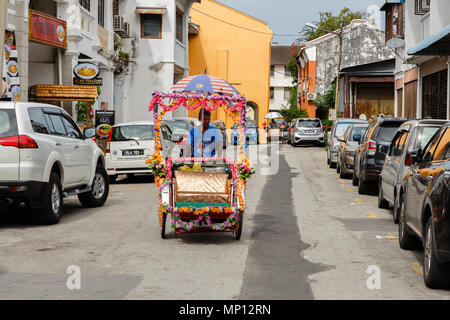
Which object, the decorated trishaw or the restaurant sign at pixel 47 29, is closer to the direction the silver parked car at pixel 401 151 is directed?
the restaurant sign

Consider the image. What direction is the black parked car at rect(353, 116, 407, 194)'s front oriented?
away from the camera

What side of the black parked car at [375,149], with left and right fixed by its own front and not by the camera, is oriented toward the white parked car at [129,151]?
left

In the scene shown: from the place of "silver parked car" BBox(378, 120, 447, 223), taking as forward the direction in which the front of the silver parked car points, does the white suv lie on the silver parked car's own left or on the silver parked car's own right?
on the silver parked car's own left

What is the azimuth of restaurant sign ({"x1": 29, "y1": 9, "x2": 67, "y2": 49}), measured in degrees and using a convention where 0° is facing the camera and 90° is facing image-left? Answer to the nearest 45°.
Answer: approximately 315°

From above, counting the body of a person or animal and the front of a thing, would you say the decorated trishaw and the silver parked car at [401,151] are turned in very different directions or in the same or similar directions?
very different directions

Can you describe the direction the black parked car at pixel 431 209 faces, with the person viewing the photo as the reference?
facing away from the viewer and to the left of the viewer

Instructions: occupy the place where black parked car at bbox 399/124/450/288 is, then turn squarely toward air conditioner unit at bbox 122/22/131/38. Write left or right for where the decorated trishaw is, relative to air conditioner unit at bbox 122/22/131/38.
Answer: left

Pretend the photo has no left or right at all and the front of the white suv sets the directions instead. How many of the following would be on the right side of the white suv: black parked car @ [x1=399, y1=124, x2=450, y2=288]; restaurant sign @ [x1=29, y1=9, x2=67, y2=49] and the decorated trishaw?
2
